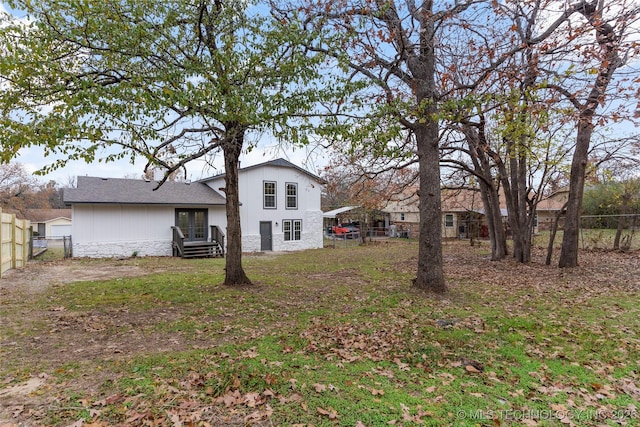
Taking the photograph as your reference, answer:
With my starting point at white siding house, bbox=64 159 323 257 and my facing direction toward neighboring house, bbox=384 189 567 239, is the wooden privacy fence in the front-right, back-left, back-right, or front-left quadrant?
back-right

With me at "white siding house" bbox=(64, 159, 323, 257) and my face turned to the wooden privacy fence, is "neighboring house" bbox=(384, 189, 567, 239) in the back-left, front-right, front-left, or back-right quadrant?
back-left

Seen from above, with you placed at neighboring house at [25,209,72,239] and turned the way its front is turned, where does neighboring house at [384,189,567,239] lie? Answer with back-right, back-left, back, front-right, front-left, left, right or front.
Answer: front-left

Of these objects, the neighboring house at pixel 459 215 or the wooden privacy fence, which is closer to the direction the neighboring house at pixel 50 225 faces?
the wooden privacy fence

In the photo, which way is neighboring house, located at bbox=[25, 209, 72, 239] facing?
toward the camera

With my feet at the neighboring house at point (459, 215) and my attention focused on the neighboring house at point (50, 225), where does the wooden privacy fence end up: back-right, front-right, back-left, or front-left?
front-left

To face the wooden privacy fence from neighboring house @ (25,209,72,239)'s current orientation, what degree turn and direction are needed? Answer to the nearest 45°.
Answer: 0° — it already faces it

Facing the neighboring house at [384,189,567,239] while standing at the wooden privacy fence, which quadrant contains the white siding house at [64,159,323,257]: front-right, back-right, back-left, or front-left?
front-left

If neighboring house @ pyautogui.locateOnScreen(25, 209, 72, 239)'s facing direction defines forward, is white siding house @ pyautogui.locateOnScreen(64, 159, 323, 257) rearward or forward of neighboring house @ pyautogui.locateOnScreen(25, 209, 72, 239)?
forward
